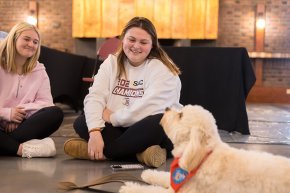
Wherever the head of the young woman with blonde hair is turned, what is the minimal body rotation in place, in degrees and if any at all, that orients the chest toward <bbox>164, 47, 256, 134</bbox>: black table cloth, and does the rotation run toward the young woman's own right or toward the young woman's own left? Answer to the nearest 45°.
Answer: approximately 135° to the young woman's own left

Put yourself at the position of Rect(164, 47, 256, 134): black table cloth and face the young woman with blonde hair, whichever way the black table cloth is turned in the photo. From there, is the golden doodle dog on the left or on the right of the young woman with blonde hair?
left

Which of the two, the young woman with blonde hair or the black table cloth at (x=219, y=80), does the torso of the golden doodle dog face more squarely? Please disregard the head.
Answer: the young woman with blonde hair

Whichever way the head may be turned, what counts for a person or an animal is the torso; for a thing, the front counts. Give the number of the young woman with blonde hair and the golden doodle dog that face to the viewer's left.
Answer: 1

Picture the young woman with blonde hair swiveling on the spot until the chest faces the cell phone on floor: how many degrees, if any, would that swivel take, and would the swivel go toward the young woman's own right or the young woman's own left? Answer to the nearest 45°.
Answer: approximately 45° to the young woman's own left

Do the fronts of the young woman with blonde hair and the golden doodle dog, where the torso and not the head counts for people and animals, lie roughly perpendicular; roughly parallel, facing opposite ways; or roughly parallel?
roughly perpendicular

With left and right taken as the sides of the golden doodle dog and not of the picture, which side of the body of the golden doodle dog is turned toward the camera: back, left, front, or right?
left

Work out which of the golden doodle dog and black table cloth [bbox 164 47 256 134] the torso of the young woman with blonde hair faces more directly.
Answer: the golden doodle dog

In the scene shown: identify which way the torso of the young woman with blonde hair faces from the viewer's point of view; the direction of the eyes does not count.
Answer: toward the camera

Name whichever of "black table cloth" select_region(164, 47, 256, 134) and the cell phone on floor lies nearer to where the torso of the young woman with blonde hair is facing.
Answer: the cell phone on floor

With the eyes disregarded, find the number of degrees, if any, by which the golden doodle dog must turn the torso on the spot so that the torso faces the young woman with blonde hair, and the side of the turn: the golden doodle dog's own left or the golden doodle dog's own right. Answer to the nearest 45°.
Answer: approximately 45° to the golden doodle dog's own right

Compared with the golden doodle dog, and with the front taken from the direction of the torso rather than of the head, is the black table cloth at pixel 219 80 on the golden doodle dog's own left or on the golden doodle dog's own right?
on the golden doodle dog's own right

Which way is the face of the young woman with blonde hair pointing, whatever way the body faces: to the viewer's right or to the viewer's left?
to the viewer's right

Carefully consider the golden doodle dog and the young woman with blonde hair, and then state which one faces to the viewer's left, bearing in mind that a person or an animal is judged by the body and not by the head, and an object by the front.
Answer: the golden doodle dog
